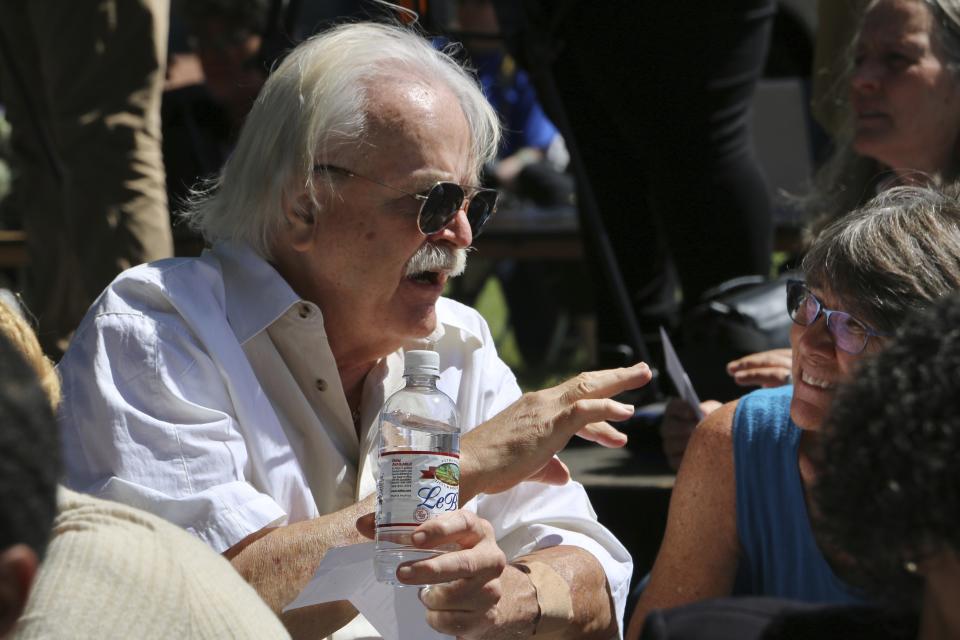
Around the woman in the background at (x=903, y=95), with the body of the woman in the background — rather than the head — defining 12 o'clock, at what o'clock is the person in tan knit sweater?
The person in tan knit sweater is roughly at 11 o'clock from the woman in the background.

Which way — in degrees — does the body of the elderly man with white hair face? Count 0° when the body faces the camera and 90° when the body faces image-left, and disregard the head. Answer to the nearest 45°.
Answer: approximately 315°

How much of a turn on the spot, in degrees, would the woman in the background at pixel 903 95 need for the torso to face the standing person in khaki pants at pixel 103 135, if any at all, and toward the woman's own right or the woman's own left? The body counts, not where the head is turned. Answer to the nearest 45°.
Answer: approximately 45° to the woman's own right

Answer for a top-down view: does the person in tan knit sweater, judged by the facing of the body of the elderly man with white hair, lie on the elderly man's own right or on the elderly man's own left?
on the elderly man's own right

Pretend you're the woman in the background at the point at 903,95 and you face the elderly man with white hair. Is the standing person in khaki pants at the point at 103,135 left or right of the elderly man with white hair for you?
right

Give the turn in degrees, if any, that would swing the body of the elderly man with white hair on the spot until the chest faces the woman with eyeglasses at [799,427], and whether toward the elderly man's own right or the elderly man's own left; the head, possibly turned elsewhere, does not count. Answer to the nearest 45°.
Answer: approximately 45° to the elderly man's own left

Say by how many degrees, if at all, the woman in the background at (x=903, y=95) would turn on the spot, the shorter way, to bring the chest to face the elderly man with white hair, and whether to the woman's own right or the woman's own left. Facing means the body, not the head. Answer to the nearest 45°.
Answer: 0° — they already face them

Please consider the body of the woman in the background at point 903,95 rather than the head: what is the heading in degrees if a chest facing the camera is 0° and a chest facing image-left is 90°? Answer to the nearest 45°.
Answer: approximately 45°

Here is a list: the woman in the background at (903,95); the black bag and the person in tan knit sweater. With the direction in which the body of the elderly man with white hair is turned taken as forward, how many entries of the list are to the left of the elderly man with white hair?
2

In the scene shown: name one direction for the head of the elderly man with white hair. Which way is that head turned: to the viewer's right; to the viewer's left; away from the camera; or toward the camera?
to the viewer's right

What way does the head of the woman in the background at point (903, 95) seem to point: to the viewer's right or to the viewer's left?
to the viewer's left

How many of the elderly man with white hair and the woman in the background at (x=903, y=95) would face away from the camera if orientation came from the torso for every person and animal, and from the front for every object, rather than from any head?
0

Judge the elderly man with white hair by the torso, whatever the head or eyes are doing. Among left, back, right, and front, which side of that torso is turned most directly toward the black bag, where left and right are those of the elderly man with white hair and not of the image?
left
